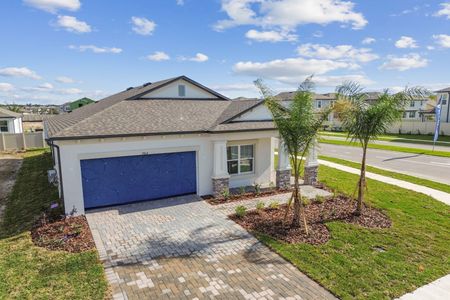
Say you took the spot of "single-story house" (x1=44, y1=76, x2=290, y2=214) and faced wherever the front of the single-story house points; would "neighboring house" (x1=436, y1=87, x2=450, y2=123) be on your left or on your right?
on your left

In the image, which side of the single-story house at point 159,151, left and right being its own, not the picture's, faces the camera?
front

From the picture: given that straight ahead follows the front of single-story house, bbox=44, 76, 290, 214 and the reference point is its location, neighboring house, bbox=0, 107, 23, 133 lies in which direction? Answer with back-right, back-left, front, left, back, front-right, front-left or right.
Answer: back-right

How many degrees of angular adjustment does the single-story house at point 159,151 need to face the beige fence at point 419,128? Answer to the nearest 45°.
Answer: approximately 135° to its left

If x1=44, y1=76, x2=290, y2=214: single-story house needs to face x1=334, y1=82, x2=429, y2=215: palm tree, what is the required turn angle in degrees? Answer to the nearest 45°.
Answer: approximately 45° to its left

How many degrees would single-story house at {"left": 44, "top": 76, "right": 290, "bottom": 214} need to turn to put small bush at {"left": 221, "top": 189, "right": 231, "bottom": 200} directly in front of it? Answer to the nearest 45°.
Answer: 0° — it already faces it

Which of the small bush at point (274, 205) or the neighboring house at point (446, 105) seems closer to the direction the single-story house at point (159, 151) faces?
the small bush

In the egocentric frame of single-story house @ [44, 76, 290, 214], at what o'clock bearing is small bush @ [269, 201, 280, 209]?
The small bush is roughly at 10 o'clock from the single-story house.

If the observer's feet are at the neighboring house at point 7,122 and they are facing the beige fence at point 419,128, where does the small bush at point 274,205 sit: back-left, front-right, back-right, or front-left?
front-right

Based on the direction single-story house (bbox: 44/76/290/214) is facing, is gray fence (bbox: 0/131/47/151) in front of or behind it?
behind
